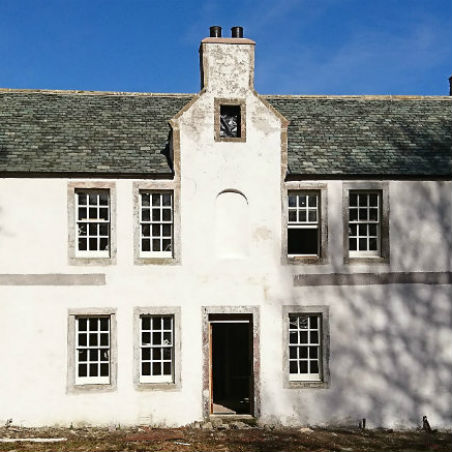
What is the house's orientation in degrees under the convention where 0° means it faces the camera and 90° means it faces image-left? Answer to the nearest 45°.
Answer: approximately 0°
